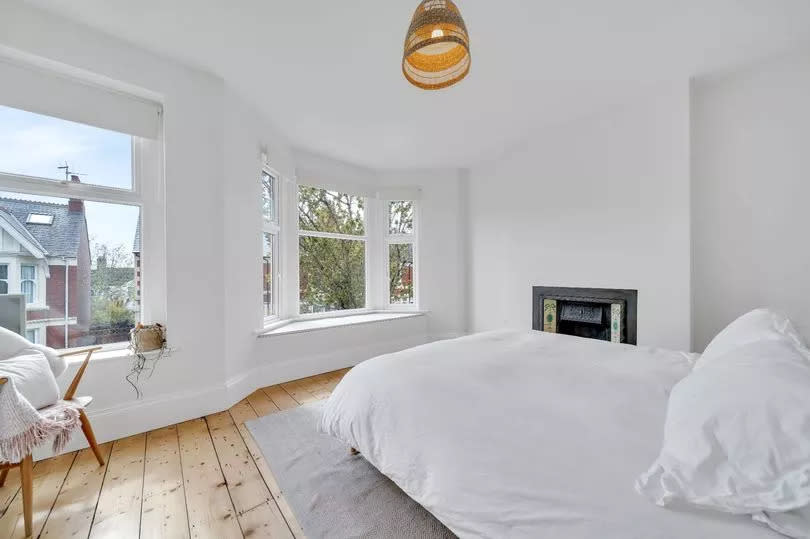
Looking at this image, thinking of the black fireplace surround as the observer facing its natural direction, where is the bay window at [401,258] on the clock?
The bay window is roughly at 2 o'clock from the black fireplace surround.

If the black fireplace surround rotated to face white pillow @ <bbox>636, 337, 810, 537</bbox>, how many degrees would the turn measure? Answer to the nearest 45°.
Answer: approximately 45° to its left

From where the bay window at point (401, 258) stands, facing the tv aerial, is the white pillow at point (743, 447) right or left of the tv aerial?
left

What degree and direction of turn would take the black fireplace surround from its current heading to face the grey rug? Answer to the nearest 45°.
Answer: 0° — it already faces it

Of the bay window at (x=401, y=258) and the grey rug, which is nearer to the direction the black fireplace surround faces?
the grey rug

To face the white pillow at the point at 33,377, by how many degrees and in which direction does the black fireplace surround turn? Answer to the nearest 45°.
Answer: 0° — it already faces it

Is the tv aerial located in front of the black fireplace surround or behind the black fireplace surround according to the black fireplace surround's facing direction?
in front

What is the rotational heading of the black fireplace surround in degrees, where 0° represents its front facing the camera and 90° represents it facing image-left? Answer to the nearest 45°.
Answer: approximately 45°

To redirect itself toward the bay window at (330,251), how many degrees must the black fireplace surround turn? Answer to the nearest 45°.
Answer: approximately 45° to its right
